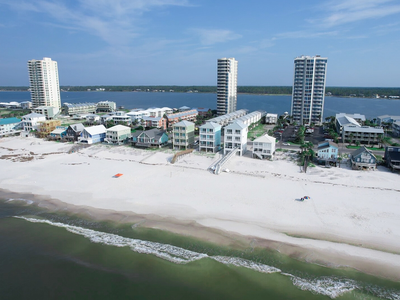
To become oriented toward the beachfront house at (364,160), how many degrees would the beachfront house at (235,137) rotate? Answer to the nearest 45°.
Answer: approximately 90° to its left

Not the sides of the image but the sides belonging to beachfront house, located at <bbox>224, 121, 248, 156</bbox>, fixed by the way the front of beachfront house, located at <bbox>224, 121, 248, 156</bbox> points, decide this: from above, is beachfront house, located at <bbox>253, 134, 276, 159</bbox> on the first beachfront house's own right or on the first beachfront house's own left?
on the first beachfront house's own left

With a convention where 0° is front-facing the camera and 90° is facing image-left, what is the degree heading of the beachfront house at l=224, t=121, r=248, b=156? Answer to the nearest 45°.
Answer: approximately 0°

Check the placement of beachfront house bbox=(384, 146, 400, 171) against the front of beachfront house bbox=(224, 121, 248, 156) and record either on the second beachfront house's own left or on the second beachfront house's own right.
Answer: on the second beachfront house's own left

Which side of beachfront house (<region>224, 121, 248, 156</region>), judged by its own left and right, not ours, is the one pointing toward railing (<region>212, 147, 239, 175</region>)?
front

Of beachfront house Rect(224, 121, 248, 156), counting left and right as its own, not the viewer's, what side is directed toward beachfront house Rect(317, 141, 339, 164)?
left
